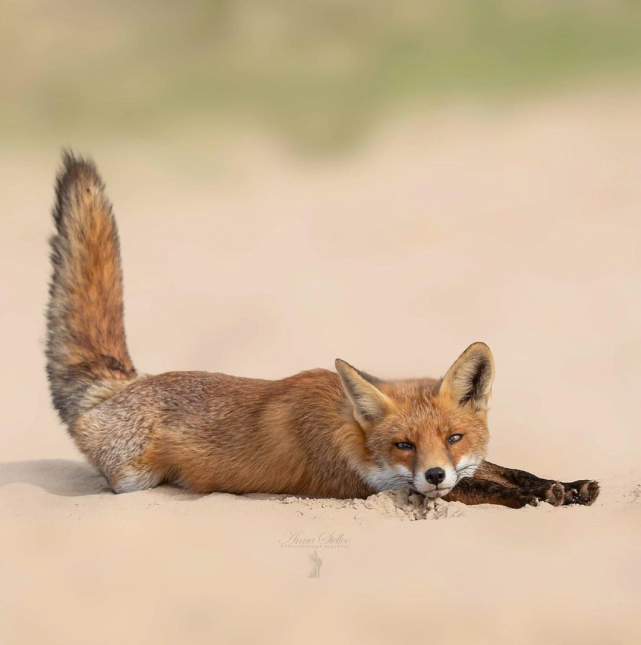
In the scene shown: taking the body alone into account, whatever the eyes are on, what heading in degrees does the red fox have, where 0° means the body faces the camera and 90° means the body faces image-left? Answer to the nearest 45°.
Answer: approximately 270°
